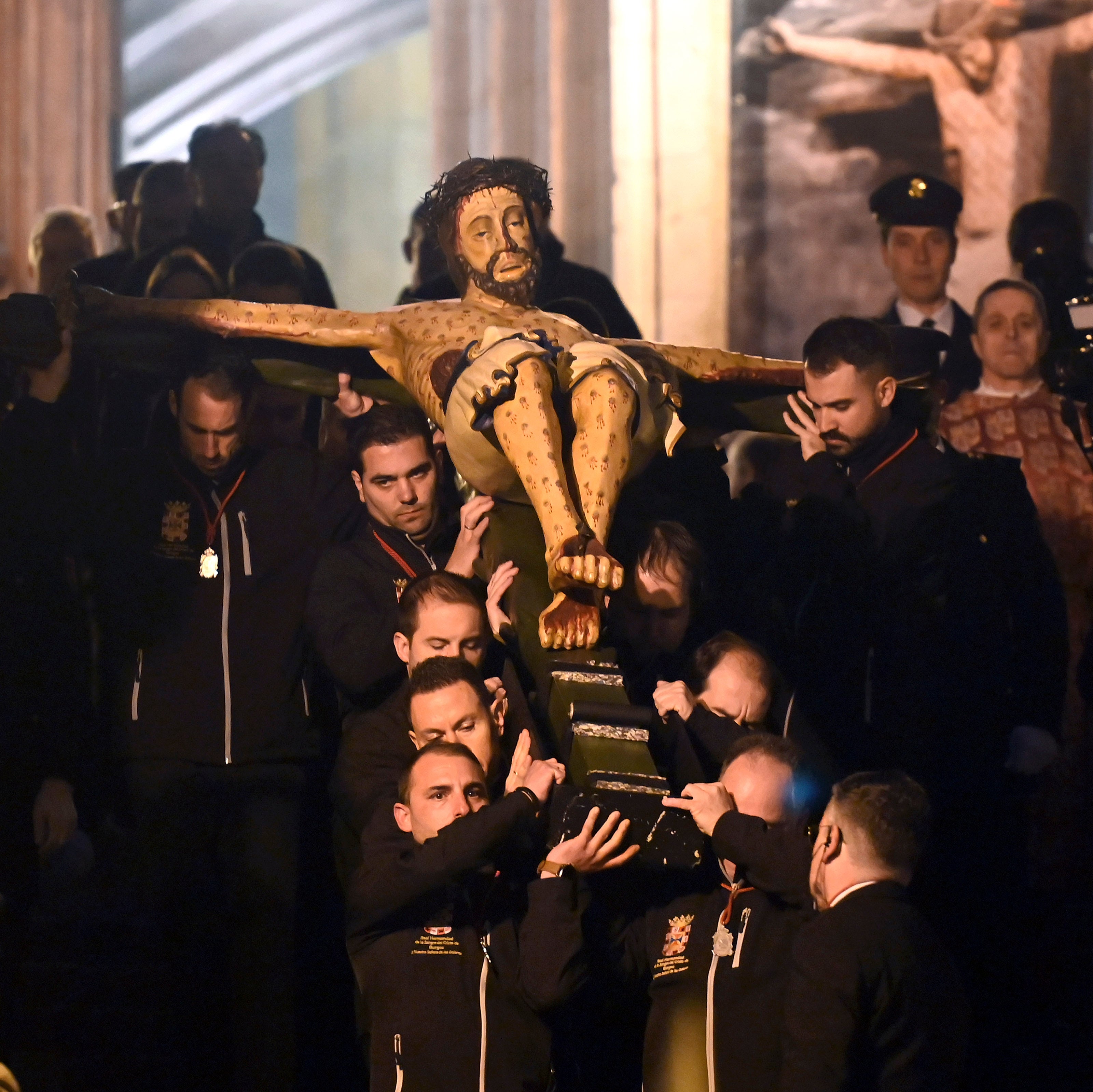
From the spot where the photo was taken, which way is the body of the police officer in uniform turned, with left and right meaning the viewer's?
facing the viewer

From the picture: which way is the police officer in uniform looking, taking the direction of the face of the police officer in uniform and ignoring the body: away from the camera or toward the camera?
toward the camera

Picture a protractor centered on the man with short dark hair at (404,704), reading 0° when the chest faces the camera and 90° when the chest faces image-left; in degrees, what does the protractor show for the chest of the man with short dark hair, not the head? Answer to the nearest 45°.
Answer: approximately 315°

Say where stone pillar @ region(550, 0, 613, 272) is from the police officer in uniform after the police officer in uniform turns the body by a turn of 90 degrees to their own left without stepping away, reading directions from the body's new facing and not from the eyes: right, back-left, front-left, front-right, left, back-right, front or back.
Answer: back-left

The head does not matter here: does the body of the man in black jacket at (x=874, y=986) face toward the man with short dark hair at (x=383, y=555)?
yes

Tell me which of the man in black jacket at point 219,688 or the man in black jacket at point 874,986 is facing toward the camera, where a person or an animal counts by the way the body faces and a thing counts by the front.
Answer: the man in black jacket at point 219,688

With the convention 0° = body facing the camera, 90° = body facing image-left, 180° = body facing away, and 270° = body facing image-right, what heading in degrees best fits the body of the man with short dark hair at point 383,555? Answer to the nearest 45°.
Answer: approximately 315°

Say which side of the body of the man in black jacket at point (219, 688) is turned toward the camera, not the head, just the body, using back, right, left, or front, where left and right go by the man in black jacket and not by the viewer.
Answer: front

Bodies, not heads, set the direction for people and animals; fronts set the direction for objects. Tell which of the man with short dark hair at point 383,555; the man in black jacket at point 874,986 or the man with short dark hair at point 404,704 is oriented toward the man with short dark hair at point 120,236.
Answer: the man in black jacket

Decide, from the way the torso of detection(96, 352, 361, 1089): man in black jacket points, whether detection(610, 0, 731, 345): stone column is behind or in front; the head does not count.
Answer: behind

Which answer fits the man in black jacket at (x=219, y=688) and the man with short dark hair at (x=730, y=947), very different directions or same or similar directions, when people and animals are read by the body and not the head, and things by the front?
same or similar directions
